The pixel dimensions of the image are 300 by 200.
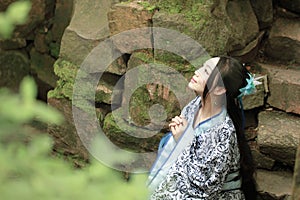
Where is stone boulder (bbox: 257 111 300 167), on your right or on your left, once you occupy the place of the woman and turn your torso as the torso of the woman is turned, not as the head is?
on your right

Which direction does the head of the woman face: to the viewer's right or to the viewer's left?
to the viewer's left

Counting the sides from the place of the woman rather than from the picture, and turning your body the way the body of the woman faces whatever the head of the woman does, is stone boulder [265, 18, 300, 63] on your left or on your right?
on your right

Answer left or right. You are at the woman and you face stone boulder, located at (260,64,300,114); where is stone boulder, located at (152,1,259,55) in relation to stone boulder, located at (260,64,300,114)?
left

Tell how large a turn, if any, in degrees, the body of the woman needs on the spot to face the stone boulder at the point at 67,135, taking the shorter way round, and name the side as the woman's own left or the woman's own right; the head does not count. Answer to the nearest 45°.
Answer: approximately 45° to the woman's own right

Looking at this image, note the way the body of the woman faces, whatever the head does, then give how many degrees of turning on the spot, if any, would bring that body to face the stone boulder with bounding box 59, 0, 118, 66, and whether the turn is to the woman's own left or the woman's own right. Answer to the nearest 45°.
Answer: approximately 45° to the woman's own right

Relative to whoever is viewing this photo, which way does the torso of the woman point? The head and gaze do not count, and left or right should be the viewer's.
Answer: facing to the left of the viewer

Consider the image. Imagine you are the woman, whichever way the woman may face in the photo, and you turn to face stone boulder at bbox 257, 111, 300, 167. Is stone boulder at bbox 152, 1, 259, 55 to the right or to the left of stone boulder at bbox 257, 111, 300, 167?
left

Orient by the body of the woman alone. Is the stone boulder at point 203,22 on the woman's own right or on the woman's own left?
on the woman's own right
